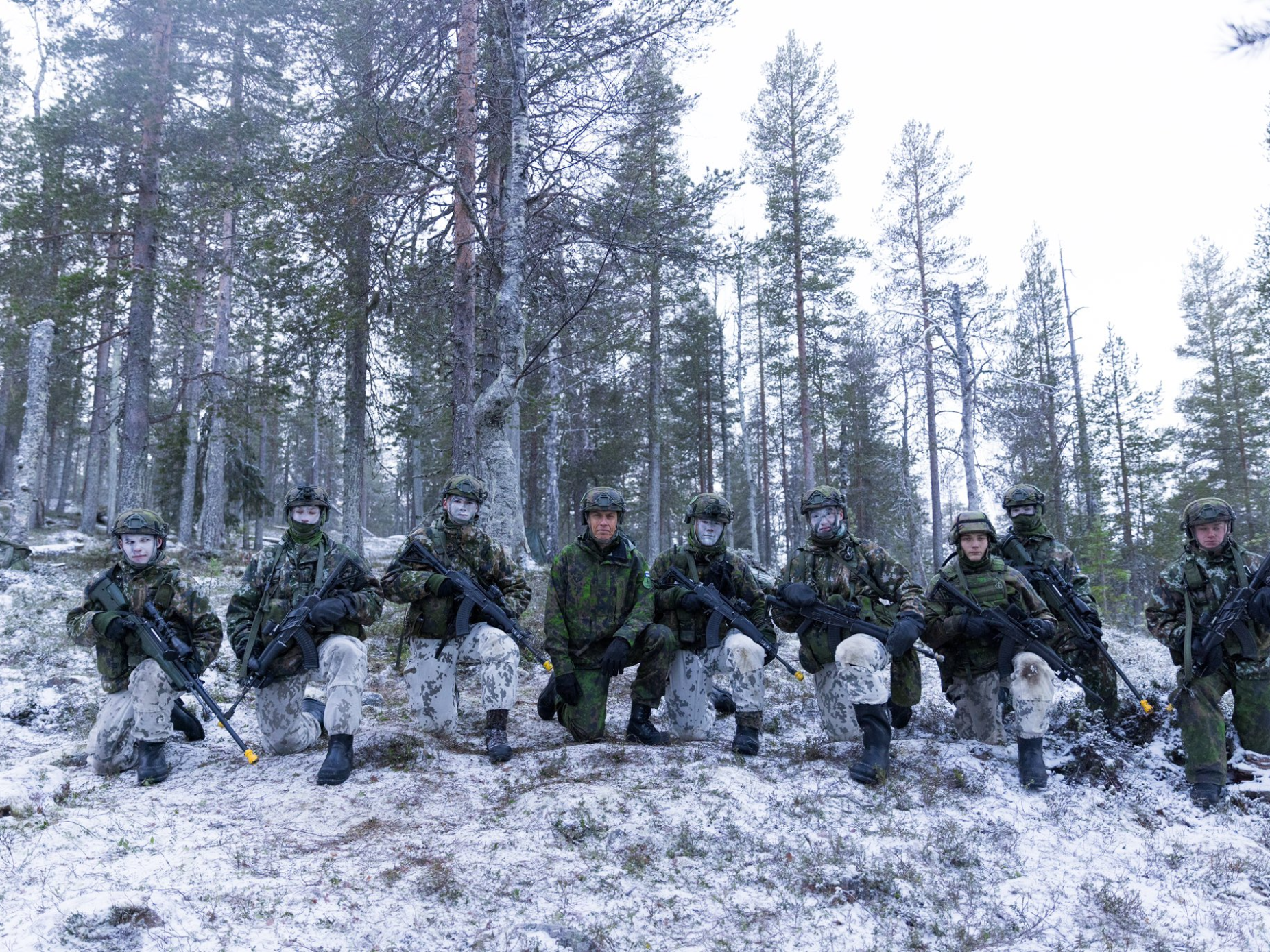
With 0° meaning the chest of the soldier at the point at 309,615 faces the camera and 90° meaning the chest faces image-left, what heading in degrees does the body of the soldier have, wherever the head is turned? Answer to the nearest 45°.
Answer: approximately 0°

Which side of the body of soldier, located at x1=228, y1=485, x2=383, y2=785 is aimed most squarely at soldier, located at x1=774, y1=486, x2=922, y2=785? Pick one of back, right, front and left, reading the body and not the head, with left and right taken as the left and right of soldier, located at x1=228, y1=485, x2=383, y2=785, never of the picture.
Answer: left

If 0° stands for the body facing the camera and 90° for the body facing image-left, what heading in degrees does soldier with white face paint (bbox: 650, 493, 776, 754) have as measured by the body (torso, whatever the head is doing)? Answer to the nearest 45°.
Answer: approximately 0°

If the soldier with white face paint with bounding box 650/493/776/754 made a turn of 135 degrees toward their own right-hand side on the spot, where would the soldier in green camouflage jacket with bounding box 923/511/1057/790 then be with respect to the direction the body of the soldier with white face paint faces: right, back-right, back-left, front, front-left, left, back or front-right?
back-right
